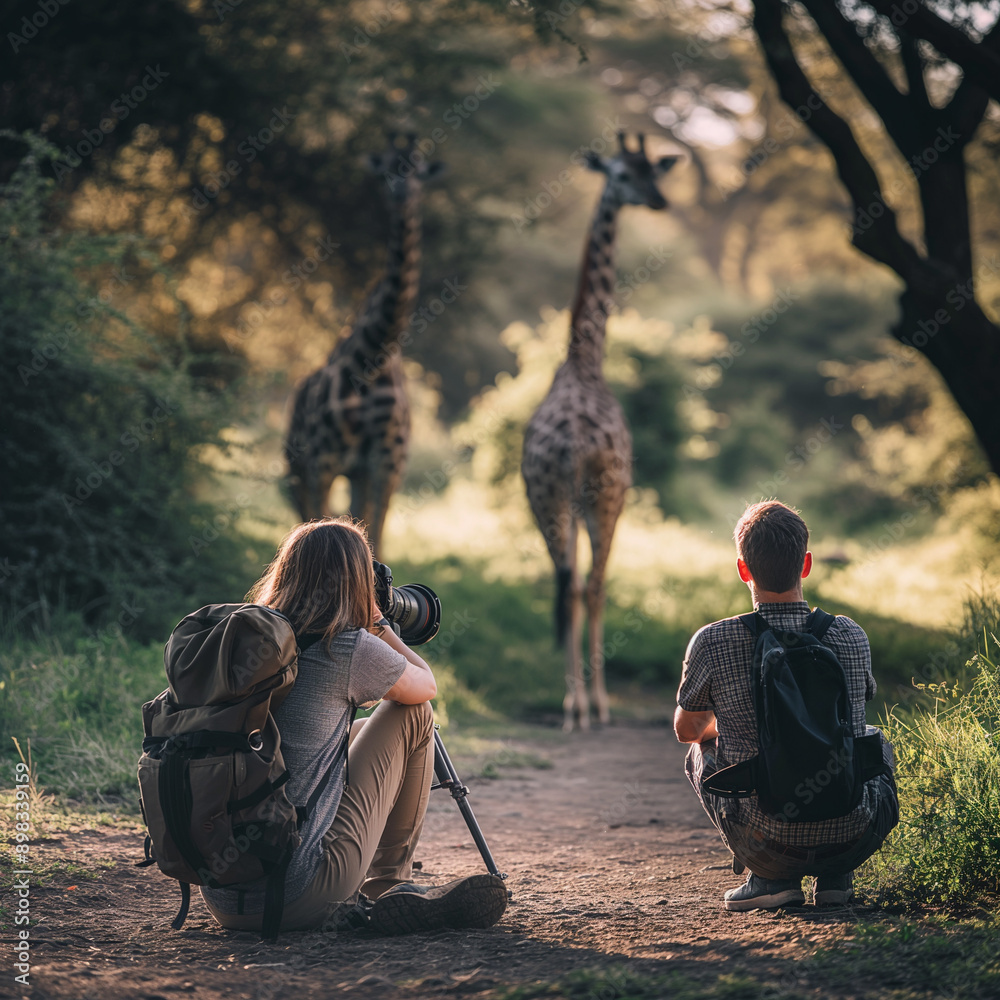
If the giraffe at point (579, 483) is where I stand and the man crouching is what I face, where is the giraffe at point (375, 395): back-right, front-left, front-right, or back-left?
back-right

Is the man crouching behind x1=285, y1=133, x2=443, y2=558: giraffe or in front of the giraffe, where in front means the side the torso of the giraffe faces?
in front

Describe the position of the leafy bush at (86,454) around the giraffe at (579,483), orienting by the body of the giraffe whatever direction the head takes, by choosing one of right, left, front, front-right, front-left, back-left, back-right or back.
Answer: right

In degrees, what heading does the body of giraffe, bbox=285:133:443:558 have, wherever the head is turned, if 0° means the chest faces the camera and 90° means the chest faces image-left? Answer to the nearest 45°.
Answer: approximately 315°

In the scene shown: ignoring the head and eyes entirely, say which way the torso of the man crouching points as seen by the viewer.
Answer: away from the camera

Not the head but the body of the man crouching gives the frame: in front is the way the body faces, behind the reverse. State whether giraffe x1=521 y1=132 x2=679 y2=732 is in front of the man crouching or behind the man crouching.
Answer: in front

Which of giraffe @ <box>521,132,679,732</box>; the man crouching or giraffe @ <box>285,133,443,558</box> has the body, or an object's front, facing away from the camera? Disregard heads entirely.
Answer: the man crouching

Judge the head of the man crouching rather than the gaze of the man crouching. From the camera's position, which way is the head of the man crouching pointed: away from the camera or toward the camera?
away from the camera
